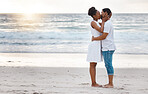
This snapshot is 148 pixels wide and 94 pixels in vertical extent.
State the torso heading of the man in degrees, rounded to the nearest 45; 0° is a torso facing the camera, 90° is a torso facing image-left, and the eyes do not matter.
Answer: approximately 90°
